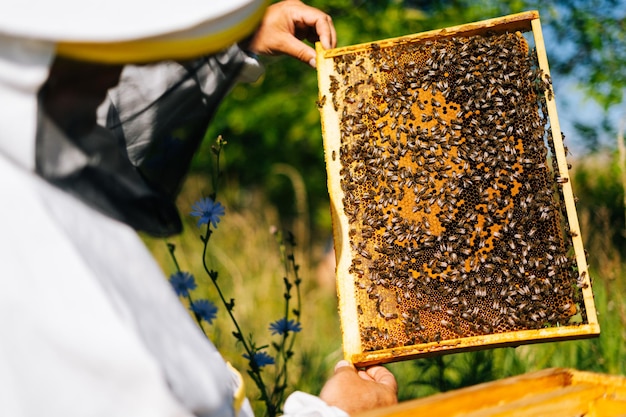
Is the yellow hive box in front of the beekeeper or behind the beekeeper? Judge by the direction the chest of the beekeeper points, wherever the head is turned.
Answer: in front

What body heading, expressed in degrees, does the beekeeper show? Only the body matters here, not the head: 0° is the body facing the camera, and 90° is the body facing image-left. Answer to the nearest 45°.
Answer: approximately 270°

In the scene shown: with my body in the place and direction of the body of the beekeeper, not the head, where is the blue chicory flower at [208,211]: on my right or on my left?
on my left
